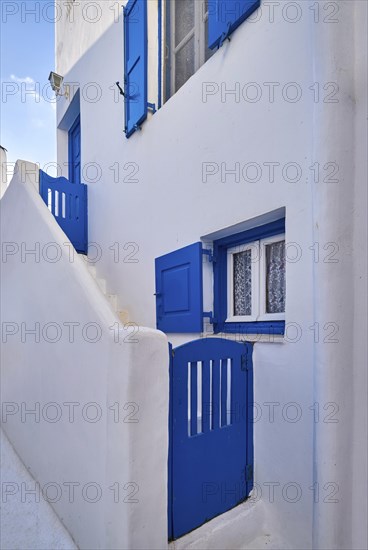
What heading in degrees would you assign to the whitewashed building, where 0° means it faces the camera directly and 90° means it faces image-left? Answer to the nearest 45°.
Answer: approximately 45°
